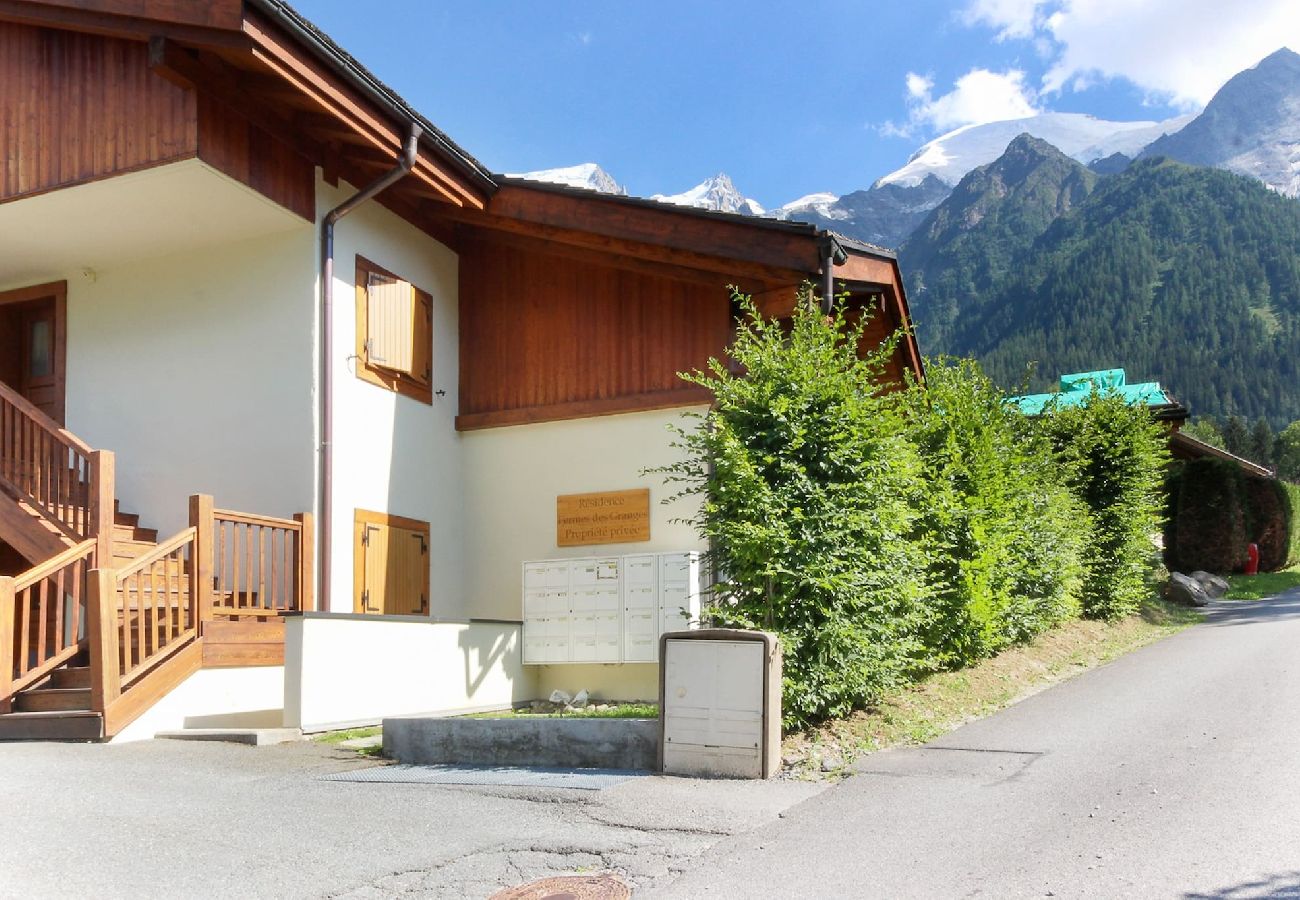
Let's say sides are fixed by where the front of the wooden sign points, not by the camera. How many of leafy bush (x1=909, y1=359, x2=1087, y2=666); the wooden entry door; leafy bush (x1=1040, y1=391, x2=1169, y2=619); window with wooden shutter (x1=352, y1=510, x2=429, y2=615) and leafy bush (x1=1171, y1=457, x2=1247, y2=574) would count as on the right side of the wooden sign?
2

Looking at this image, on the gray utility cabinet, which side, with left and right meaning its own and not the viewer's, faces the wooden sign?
back

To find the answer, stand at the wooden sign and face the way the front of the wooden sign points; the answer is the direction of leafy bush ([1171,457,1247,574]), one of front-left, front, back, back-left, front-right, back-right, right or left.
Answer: back-left

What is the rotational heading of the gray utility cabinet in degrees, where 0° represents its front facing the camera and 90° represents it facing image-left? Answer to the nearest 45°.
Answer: approximately 0°

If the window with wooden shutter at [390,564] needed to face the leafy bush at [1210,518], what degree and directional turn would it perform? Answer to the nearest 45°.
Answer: approximately 90° to its left

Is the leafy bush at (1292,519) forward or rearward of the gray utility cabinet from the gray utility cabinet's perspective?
rearward

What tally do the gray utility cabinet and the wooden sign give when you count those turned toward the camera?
2

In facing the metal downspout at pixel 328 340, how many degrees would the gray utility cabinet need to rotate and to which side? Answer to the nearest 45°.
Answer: approximately 135° to its right

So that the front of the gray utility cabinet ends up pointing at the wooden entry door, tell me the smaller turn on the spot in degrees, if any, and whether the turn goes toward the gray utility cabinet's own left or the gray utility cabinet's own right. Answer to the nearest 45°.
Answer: approximately 135° to the gray utility cabinet's own right

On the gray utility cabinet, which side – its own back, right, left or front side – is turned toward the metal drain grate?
right

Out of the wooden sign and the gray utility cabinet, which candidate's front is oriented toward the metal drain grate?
the wooden sign

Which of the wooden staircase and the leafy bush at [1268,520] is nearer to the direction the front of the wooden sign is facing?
the wooden staircase
